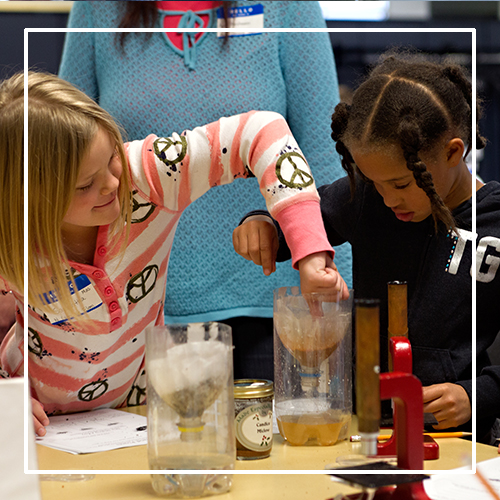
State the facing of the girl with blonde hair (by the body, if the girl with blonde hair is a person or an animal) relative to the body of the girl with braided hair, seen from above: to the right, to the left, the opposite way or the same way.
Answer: to the left

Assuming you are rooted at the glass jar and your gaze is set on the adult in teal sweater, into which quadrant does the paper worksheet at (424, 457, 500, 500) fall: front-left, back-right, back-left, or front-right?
back-right

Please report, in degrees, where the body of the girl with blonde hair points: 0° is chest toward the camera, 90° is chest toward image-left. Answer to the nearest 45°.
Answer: approximately 315°
